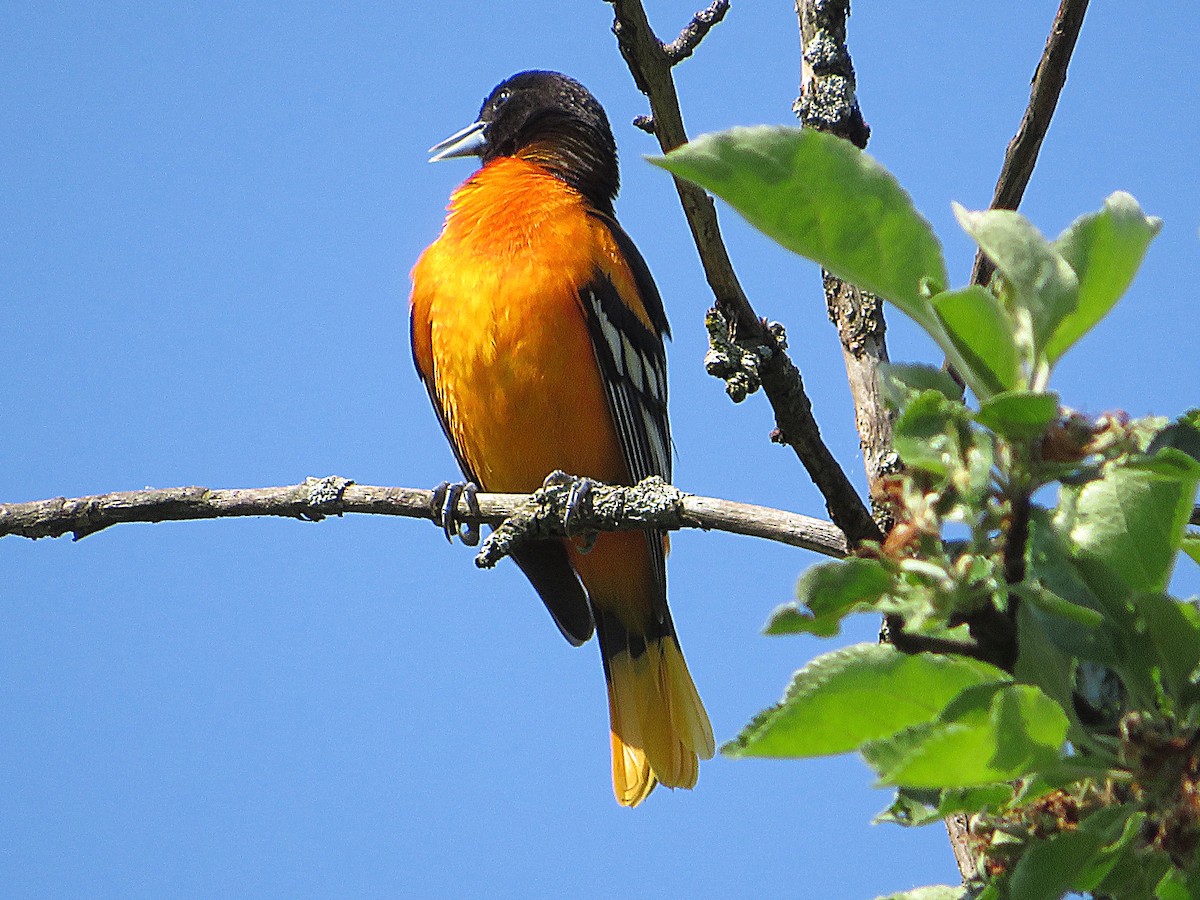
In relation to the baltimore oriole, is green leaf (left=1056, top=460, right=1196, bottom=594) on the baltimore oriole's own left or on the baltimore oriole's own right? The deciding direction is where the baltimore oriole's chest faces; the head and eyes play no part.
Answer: on the baltimore oriole's own left

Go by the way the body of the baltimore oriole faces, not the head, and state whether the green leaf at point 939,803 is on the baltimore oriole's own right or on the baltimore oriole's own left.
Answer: on the baltimore oriole's own left

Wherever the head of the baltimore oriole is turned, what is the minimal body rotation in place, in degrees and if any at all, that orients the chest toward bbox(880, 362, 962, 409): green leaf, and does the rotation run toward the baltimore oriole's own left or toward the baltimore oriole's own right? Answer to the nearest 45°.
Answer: approximately 135° to the baltimore oriole's own left

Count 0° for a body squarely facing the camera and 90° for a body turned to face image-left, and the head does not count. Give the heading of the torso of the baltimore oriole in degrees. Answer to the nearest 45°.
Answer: approximately 45°

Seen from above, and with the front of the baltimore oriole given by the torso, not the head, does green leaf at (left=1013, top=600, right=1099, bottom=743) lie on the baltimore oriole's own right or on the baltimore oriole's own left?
on the baltimore oriole's own left
